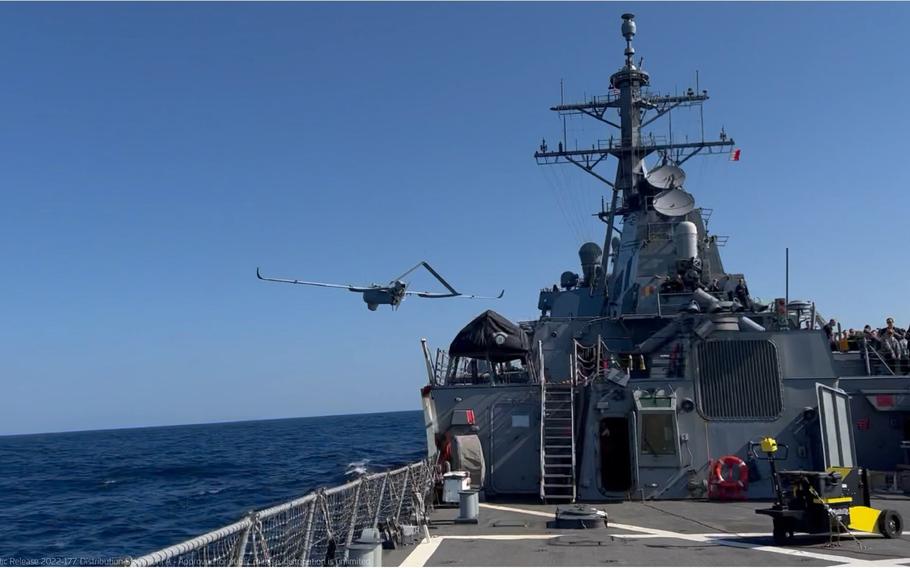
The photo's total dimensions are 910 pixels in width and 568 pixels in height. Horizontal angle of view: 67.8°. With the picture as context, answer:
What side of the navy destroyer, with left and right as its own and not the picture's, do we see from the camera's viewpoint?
back
